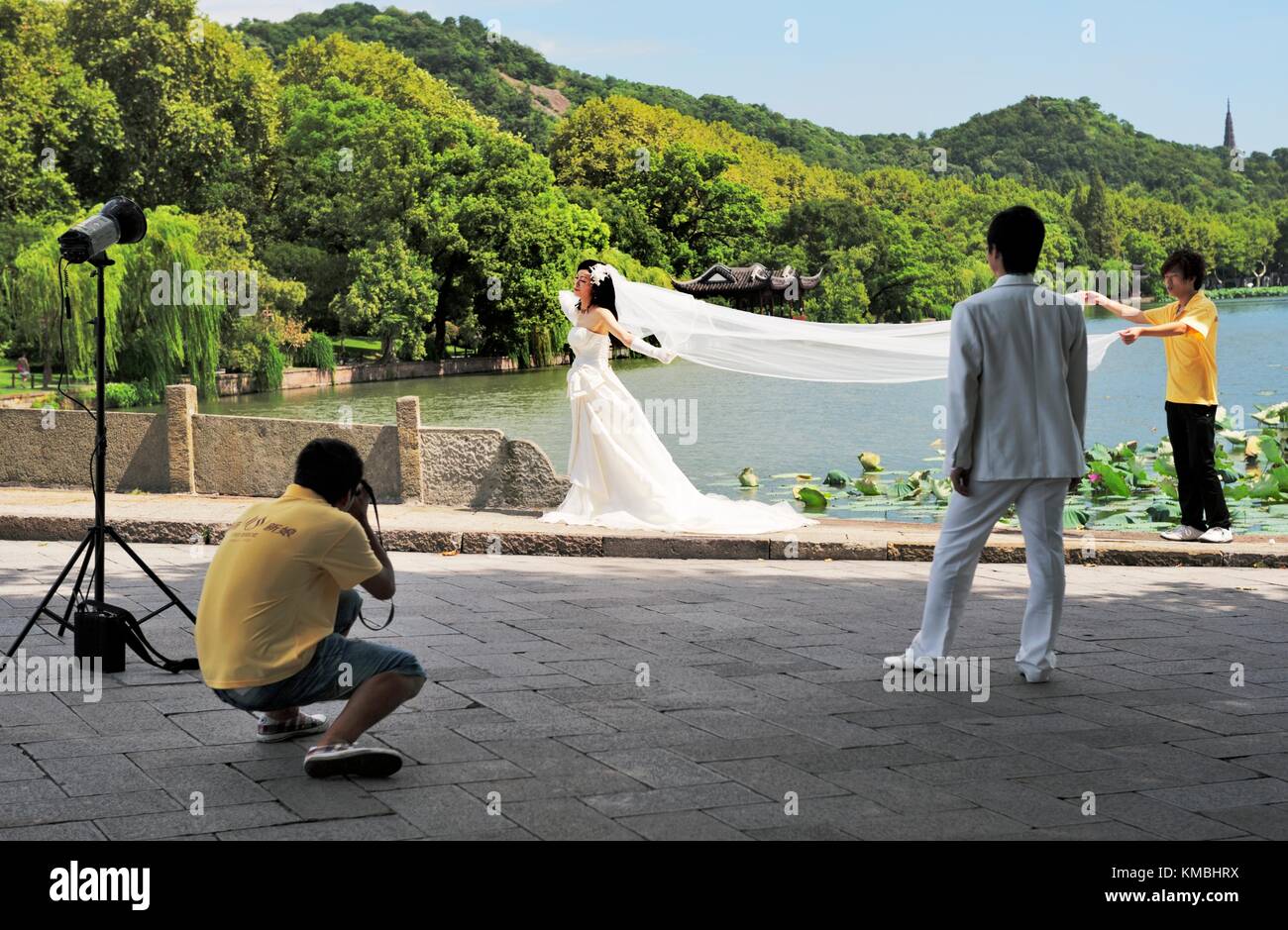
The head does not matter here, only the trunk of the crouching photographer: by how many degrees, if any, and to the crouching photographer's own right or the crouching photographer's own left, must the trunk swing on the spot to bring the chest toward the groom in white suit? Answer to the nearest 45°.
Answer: approximately 45° to the crouching photographer's own right

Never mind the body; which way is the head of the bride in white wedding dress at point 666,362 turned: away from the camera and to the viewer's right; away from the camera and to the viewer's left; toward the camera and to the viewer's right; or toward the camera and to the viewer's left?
toward the camera and to the viewer's left

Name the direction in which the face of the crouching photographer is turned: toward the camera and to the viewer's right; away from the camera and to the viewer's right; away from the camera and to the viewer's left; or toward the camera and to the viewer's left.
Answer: away from the camera and to the viewer's right

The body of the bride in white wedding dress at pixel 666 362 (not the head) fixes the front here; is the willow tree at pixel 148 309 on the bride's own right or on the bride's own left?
on the bride's own right

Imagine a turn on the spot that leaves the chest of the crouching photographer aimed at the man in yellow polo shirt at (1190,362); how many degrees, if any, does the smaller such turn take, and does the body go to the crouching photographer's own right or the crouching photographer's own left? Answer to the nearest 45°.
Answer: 0° — they already face them

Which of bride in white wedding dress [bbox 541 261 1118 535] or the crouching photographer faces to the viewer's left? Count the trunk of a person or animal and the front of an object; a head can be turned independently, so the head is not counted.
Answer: the bride in white wedding dress

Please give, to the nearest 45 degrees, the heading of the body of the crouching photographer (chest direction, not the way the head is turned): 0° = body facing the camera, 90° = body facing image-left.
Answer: approximately 225°

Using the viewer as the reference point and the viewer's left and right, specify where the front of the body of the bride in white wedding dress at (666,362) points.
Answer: facing to the left of the viewer

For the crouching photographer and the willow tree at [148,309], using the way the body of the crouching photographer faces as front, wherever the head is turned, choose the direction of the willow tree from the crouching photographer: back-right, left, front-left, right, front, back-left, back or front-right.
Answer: front-left

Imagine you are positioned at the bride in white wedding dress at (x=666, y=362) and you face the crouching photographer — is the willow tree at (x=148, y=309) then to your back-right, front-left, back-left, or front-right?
back-right
